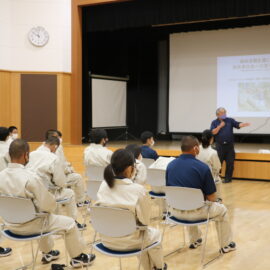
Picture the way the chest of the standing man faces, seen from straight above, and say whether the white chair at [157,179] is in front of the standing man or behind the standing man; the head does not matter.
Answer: in front

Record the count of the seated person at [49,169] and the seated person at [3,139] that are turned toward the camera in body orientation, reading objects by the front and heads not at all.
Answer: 0

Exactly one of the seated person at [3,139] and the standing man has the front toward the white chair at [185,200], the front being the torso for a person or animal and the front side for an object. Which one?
the standing man

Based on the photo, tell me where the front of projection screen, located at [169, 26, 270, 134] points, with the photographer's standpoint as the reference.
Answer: facing the viewer and to the left of the viewer

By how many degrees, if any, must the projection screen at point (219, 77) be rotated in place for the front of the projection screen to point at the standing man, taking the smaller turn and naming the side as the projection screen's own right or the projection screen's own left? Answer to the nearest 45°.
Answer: approximately 45° to the projection screen's own left

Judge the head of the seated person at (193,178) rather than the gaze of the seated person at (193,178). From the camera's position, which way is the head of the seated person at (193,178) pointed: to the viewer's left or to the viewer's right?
to the viewer's right

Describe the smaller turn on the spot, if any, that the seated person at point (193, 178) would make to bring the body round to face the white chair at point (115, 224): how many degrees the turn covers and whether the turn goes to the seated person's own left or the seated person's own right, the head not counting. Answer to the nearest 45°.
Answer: approximately 180°

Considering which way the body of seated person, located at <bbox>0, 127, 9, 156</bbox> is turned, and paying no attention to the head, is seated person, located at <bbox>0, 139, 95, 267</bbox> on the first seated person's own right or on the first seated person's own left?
on the first seated person's own right

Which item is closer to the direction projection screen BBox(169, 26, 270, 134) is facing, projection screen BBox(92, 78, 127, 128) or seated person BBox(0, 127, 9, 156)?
the seated person

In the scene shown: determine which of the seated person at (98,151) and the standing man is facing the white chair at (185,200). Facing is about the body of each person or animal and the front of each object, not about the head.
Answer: the standing man

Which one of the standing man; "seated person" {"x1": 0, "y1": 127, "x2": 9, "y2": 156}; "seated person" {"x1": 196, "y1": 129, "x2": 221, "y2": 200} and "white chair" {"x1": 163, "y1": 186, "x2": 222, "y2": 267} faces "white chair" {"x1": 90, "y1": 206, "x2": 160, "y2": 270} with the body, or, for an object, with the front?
the standing man

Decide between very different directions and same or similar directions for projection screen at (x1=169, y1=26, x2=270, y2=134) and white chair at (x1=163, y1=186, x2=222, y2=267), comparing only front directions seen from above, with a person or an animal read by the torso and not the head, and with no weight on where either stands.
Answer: very different directions

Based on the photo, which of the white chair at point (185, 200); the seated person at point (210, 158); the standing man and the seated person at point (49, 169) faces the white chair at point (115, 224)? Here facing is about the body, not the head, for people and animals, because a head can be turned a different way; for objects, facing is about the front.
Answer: the standing man

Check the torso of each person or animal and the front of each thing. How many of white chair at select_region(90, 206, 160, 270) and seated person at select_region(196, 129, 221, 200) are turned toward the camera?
0

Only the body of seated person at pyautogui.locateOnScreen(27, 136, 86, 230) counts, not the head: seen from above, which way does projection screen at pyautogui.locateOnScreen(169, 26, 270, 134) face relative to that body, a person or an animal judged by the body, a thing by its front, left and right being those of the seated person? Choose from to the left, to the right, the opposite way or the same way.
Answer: the opposite way
